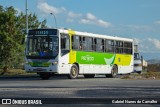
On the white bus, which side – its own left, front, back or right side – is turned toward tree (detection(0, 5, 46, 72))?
right

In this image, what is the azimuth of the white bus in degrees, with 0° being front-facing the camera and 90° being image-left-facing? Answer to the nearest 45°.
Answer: approximately 45°
